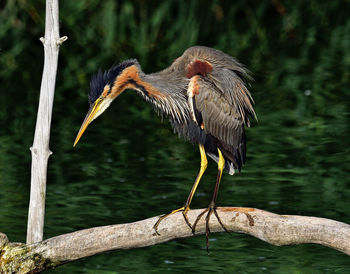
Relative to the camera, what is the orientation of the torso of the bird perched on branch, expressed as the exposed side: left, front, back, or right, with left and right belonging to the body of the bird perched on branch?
left
